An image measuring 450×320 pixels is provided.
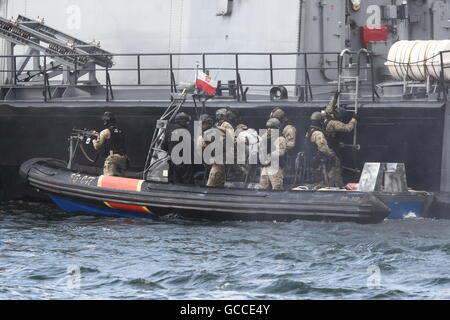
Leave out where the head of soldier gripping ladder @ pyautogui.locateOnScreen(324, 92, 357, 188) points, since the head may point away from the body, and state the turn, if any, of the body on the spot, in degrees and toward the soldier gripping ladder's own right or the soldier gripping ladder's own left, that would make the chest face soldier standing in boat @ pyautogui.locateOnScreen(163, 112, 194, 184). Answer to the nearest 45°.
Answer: approximately 135° to the soldier gripping ladder's own left

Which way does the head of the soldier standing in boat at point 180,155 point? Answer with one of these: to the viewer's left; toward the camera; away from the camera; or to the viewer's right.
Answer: away from the camera

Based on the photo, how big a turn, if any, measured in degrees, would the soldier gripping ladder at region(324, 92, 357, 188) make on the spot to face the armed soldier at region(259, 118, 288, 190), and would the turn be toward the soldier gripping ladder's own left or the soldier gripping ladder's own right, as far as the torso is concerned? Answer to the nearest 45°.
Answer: approximately 135° to the soldier gripping ladder's own left

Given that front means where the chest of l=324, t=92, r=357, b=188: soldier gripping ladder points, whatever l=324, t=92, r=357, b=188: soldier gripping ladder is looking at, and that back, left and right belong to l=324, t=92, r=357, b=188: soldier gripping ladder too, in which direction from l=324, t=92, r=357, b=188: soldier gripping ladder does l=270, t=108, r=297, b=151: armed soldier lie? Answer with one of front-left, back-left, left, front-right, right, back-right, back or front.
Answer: back-left

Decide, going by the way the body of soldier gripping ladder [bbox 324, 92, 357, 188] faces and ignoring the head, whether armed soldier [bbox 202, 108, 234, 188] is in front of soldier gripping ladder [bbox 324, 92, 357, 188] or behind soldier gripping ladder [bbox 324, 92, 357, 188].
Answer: behind

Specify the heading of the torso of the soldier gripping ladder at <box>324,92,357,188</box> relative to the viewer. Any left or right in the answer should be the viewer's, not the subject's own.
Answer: facing away from the viewer and to the right of the viewer
